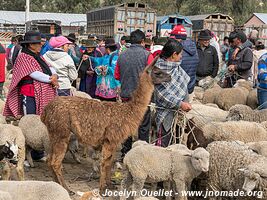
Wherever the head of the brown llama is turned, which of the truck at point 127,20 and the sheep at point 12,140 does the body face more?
the truck

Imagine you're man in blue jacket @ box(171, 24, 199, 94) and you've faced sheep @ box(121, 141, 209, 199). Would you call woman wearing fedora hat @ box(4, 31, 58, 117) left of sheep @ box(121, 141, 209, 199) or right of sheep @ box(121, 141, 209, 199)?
right

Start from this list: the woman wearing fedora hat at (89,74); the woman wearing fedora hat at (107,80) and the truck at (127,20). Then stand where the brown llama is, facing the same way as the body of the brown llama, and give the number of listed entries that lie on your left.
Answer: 3

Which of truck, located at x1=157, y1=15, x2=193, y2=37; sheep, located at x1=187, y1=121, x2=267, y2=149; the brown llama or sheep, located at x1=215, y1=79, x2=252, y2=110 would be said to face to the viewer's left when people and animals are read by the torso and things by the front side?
sheep, located at x1=187, y1=121, x2=267, y2=149

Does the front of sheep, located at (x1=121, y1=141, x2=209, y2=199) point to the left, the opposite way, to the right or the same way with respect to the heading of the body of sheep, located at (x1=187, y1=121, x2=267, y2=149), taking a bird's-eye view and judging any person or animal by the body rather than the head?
the opposite way

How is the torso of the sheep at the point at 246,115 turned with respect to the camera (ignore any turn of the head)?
to the viewer's left

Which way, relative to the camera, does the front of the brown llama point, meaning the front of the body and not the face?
to the viewer's right

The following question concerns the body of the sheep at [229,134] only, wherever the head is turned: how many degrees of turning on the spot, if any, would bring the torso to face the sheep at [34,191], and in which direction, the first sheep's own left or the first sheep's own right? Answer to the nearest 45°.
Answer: approximately 45° to the first sheep's own left

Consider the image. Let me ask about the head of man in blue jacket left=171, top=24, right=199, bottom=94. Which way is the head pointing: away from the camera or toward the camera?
away from the camera
